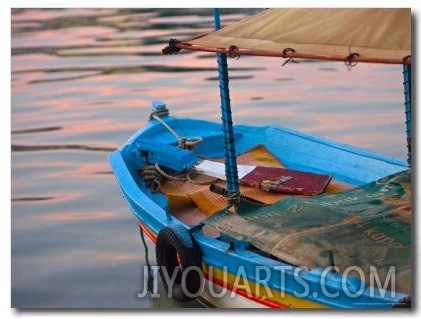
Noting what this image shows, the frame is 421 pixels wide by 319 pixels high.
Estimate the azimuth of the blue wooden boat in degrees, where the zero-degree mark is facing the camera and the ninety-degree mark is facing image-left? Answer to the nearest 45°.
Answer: approximately 135°
